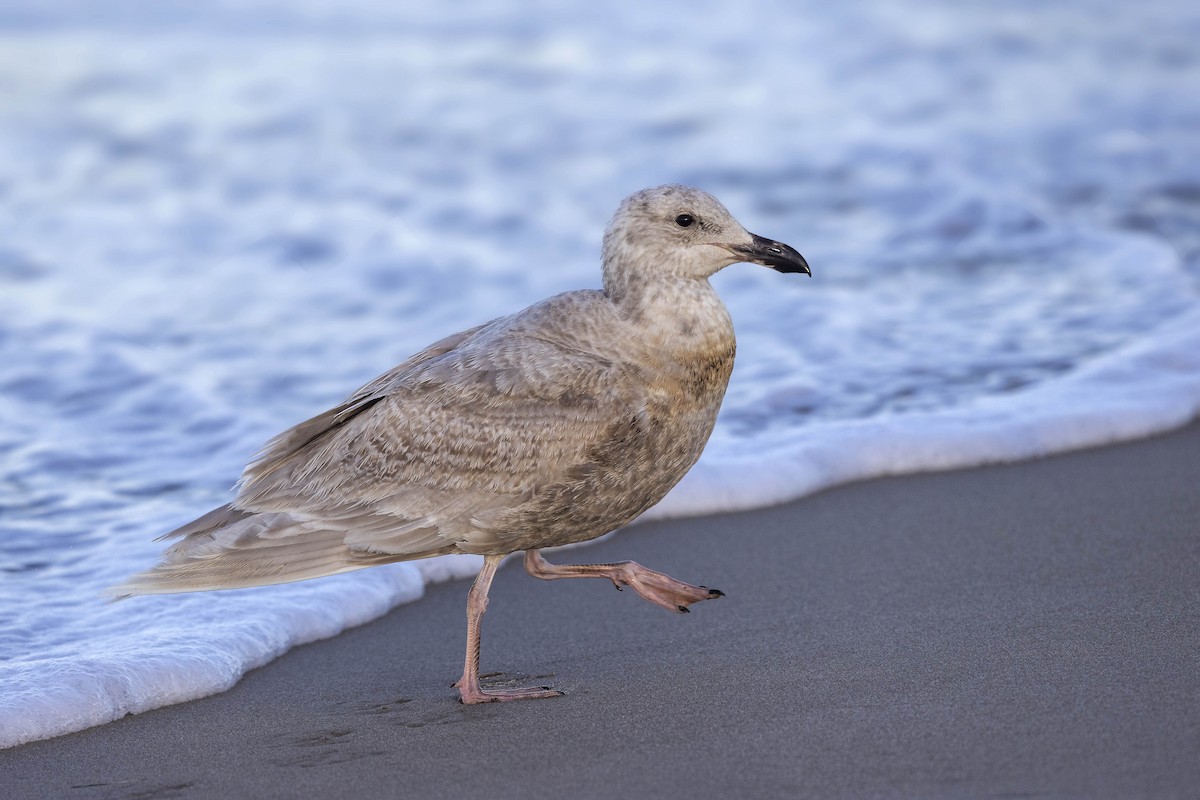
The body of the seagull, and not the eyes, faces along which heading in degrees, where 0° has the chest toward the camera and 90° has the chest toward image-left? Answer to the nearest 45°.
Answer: approximately 270°
